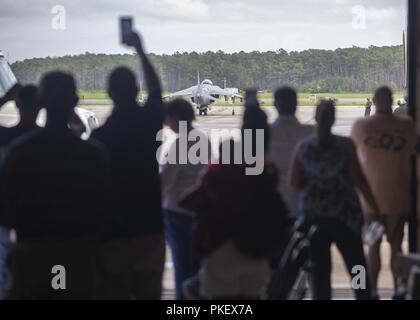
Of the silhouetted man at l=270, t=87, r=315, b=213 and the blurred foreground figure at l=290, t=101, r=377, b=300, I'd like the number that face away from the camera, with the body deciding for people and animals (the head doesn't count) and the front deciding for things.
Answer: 2

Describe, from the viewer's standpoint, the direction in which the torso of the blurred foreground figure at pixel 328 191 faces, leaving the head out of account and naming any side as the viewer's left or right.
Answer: facing away from the viewer

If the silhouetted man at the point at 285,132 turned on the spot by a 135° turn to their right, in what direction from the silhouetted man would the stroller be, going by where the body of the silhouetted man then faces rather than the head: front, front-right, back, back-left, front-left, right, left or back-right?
front-right

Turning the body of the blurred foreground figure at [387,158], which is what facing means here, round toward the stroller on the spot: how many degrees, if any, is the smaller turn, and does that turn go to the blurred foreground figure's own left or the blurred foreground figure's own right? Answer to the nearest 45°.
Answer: approximately 180°

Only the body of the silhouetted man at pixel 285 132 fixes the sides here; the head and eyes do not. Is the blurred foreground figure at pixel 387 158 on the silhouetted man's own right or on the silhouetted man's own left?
on the silhouetted man's own right

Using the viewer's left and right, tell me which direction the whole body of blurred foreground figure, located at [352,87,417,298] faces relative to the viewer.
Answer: facing away from the viewer

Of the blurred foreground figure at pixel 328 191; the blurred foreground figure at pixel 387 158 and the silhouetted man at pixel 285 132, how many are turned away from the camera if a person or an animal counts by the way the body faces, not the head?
3

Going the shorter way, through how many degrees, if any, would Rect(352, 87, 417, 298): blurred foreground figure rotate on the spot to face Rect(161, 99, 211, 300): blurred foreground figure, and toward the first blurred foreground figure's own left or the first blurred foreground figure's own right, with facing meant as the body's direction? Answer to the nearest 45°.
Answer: approximately 135° to the first blurred foreground figure's own left

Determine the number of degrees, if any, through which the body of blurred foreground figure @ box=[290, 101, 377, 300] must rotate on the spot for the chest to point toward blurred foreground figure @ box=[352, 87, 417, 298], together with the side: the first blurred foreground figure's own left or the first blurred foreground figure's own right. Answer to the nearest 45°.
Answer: approximately 45° to the first blurred foreground figure's own right

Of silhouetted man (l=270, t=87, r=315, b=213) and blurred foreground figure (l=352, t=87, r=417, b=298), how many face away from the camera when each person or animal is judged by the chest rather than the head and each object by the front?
2

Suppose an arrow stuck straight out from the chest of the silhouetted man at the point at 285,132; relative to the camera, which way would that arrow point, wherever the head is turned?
away from the camera

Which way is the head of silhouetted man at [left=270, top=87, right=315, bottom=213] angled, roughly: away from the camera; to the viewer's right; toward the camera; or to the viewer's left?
away from the camera
